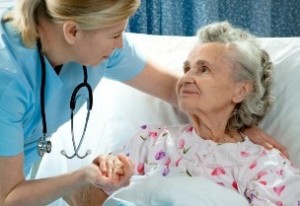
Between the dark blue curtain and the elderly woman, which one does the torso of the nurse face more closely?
the elderly woman

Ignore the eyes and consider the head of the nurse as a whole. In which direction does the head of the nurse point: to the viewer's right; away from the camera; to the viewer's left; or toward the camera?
to the viewer's right

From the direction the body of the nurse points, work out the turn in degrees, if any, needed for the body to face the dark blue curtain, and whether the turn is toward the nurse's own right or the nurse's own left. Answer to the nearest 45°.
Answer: approximately 90° to the nurse's own left

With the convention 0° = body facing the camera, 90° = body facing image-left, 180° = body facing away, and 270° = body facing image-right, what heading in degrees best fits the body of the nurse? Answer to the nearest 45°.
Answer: approximately 315°
